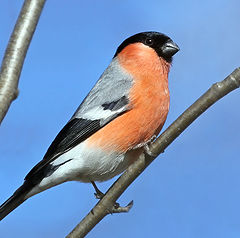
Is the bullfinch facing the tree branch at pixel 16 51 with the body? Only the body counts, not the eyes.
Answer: no

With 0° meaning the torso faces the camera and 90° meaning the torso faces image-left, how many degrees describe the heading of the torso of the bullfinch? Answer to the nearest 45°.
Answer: approximately 270°
